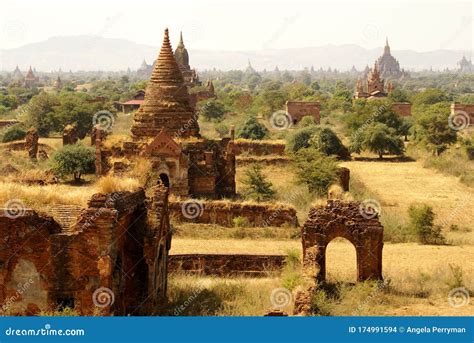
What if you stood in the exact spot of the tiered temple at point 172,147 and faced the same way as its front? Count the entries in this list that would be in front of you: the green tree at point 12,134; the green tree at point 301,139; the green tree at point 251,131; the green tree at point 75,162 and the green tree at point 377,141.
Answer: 0

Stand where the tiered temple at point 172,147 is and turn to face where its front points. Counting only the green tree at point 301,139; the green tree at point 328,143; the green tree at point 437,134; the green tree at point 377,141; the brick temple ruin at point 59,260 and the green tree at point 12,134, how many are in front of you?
1

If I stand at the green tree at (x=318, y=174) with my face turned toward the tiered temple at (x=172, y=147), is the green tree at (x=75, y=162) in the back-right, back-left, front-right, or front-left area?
front-right

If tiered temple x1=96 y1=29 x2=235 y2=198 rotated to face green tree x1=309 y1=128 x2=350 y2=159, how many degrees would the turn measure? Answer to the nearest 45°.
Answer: approximately 135° to its left

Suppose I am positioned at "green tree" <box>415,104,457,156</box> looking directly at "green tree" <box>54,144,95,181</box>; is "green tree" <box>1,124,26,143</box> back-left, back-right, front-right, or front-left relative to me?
front-right

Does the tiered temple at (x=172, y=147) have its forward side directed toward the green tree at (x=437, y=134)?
no

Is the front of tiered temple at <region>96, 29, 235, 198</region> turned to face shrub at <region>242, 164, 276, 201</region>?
no

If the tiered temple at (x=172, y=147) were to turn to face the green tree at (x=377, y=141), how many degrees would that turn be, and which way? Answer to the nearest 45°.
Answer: approximately 135° to its left

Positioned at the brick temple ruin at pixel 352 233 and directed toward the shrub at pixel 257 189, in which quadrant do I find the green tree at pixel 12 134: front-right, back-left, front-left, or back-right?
front-left

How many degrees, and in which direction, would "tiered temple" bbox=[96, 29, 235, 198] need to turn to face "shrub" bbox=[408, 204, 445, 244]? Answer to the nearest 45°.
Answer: approximately 45° to its left

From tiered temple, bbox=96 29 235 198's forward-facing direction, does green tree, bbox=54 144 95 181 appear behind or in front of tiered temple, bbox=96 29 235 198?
behind

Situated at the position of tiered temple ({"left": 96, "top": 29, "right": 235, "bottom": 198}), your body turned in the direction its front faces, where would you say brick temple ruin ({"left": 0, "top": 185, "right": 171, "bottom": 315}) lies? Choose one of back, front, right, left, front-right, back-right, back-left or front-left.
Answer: front

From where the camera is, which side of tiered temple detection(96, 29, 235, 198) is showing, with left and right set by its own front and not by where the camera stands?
front

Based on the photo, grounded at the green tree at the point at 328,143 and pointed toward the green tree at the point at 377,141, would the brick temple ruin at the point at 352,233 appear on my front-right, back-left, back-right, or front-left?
back-right

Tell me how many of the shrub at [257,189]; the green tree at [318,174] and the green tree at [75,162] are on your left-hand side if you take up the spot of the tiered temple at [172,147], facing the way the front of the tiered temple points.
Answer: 2

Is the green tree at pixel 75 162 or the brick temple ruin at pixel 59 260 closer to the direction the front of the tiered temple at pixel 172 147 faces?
the brick temple ruin

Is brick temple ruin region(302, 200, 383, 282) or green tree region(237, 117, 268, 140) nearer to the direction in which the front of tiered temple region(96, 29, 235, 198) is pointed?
the brick temple ruin

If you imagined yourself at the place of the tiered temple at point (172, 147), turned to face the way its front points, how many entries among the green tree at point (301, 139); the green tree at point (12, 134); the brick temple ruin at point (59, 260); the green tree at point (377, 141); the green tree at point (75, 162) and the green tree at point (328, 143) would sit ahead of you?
1

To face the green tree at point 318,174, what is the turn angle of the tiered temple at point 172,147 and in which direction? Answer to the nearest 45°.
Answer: approximately 90° to its left
